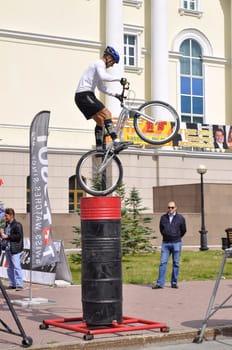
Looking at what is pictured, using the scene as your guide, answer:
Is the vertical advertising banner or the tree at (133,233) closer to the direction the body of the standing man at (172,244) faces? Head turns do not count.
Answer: the vertical advertising banner

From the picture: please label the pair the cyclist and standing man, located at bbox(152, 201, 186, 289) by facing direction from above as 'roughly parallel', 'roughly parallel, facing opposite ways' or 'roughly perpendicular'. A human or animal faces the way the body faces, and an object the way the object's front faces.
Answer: roughly perpendicular

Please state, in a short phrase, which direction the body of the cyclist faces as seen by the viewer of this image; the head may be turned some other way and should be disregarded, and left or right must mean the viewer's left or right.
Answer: facing to the right of the viewer

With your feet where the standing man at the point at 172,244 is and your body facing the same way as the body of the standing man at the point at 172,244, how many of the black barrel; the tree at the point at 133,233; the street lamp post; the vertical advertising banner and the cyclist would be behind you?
2

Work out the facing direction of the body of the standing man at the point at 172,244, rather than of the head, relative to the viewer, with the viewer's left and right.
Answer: facing the viewer

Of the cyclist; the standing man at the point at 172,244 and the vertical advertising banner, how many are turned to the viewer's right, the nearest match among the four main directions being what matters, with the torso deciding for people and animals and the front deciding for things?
1

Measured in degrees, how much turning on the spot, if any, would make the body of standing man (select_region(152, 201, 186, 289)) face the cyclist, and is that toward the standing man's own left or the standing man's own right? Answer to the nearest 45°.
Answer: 0° — they already face them

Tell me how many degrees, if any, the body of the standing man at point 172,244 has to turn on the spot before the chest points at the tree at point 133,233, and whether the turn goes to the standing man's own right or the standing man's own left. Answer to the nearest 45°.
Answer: approximately 180°

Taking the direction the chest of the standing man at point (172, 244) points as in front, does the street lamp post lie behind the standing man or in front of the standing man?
behind

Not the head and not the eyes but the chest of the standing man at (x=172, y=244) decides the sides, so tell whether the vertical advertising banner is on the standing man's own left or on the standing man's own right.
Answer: on the standing man's own right

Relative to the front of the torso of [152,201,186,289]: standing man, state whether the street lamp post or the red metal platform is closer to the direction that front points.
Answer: the red metal platform

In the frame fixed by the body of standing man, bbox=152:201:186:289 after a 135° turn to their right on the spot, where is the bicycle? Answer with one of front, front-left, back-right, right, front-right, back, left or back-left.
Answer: back-left

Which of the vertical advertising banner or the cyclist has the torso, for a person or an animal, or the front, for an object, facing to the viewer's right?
the cyclist
